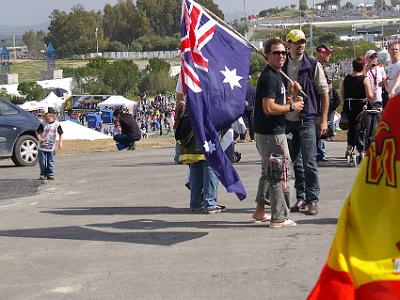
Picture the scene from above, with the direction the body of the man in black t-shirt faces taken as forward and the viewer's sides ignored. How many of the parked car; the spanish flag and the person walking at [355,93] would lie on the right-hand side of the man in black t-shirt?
1

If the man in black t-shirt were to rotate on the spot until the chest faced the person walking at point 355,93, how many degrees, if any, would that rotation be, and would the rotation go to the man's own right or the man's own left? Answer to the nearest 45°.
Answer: approximately 90° to the man's own left

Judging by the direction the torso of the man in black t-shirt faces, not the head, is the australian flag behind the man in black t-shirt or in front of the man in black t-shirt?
behind

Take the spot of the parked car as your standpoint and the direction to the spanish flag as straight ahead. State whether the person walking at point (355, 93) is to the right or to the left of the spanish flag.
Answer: left
